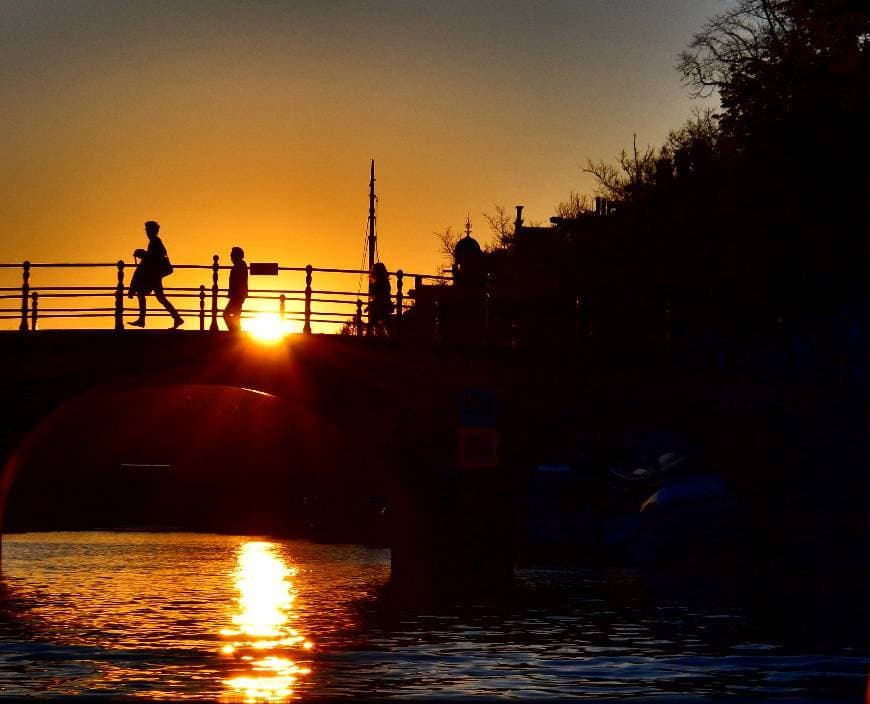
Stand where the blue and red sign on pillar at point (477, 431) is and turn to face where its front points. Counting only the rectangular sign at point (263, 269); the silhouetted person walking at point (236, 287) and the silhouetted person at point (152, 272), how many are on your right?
3

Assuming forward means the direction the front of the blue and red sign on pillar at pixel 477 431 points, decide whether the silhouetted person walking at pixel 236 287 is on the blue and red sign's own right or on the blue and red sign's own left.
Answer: on the blue and red sign's own right

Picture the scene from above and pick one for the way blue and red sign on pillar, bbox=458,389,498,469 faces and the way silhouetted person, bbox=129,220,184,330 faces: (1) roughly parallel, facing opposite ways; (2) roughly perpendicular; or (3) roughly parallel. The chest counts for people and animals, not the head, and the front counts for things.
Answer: roughly perpendicular

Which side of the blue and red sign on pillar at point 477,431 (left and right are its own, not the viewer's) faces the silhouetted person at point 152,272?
right
